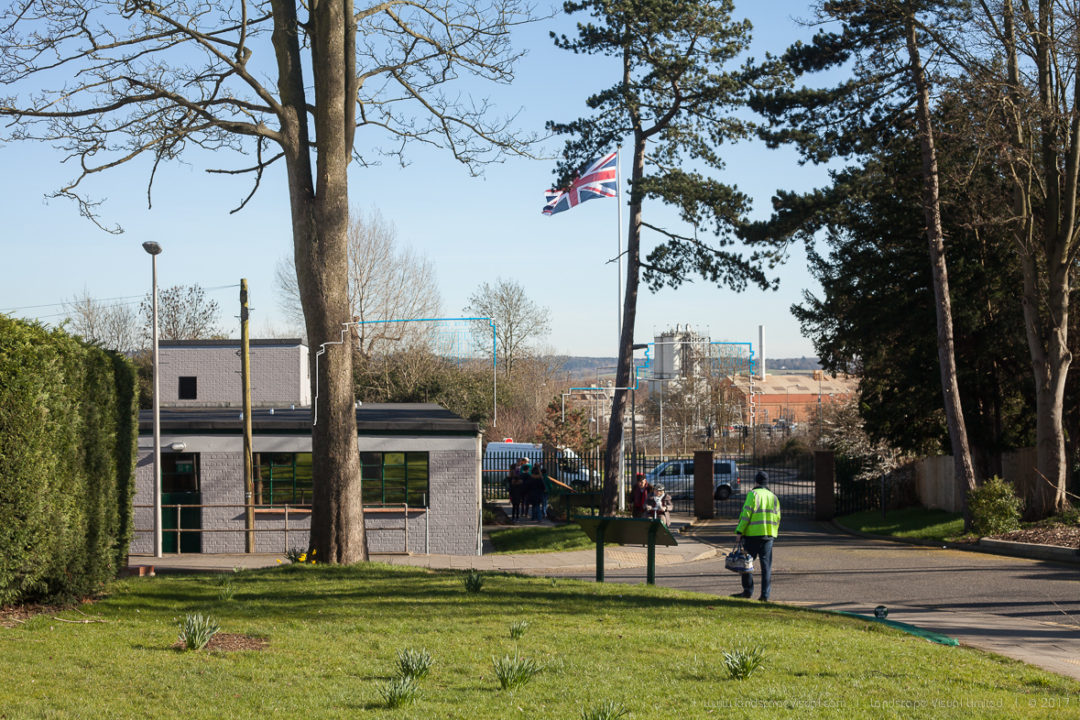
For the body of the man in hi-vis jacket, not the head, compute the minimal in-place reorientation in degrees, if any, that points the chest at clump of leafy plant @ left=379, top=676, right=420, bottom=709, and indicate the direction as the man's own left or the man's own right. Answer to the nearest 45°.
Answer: approximately 135° to the man's own left

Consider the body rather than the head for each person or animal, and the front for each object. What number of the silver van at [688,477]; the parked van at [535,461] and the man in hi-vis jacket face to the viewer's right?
1

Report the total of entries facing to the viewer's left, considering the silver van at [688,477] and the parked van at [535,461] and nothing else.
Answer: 1

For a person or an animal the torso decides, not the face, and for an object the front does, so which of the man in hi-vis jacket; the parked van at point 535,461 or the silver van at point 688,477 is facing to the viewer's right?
the parked van at point 535,461

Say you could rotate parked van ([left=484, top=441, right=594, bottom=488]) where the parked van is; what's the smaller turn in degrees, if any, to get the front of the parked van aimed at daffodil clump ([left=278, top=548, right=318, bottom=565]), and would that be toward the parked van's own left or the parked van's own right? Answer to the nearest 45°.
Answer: approximately 90° to the parked van's own right

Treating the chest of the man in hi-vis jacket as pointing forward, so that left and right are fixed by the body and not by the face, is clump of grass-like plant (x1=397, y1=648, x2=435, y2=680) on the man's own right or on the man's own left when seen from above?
on the man's own left

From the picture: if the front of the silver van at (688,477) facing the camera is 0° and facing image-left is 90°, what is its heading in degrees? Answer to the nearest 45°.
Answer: approximately 90°

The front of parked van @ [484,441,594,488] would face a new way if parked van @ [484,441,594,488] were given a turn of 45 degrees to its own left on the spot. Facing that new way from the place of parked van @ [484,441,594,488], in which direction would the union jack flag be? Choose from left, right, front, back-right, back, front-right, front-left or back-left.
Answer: back-right

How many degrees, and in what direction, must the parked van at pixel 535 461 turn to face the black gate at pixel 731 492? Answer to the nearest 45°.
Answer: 0° — it already faces it

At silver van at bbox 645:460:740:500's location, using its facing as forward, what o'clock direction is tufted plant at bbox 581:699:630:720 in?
The tufted plant is roughly at 9 o'clock from the silver van.

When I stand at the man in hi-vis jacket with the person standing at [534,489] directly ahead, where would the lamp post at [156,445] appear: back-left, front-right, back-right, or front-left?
front-left

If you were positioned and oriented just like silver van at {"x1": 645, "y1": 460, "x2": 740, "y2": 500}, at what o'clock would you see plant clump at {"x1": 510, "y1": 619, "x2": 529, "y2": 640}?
The plant clump is roughly at 9 o'clock from the silver van.

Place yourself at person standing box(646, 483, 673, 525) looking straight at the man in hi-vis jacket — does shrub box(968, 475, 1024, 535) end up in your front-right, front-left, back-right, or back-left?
front-left

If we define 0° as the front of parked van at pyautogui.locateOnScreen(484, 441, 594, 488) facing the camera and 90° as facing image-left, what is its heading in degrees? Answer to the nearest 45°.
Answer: approximately 270°

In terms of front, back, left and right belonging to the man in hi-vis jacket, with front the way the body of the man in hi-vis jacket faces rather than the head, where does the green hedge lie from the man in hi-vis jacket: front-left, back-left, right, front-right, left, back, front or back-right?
left
